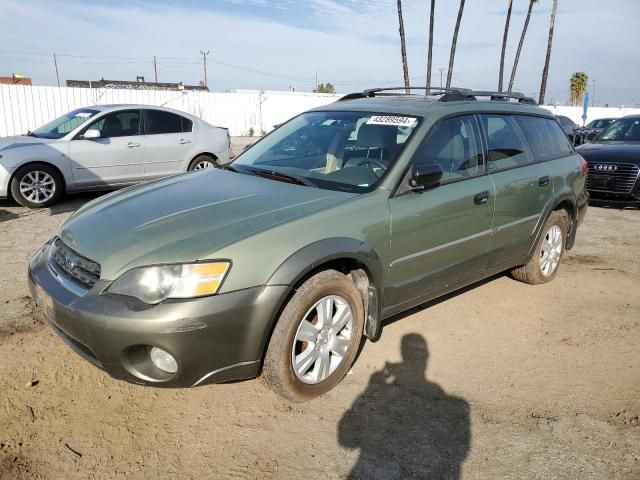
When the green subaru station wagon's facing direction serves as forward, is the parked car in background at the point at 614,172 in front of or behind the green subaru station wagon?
behind

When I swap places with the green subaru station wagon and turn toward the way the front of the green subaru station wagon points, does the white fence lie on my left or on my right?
on my right

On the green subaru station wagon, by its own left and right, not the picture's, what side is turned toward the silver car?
right

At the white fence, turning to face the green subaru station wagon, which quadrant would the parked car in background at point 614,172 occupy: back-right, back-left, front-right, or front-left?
front-left

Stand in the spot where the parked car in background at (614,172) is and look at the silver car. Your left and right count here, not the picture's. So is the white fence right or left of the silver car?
right

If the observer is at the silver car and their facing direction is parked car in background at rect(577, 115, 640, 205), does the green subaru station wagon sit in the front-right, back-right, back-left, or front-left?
front-right

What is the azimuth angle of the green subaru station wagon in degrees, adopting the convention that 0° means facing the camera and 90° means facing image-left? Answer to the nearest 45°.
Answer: approximately 45°
